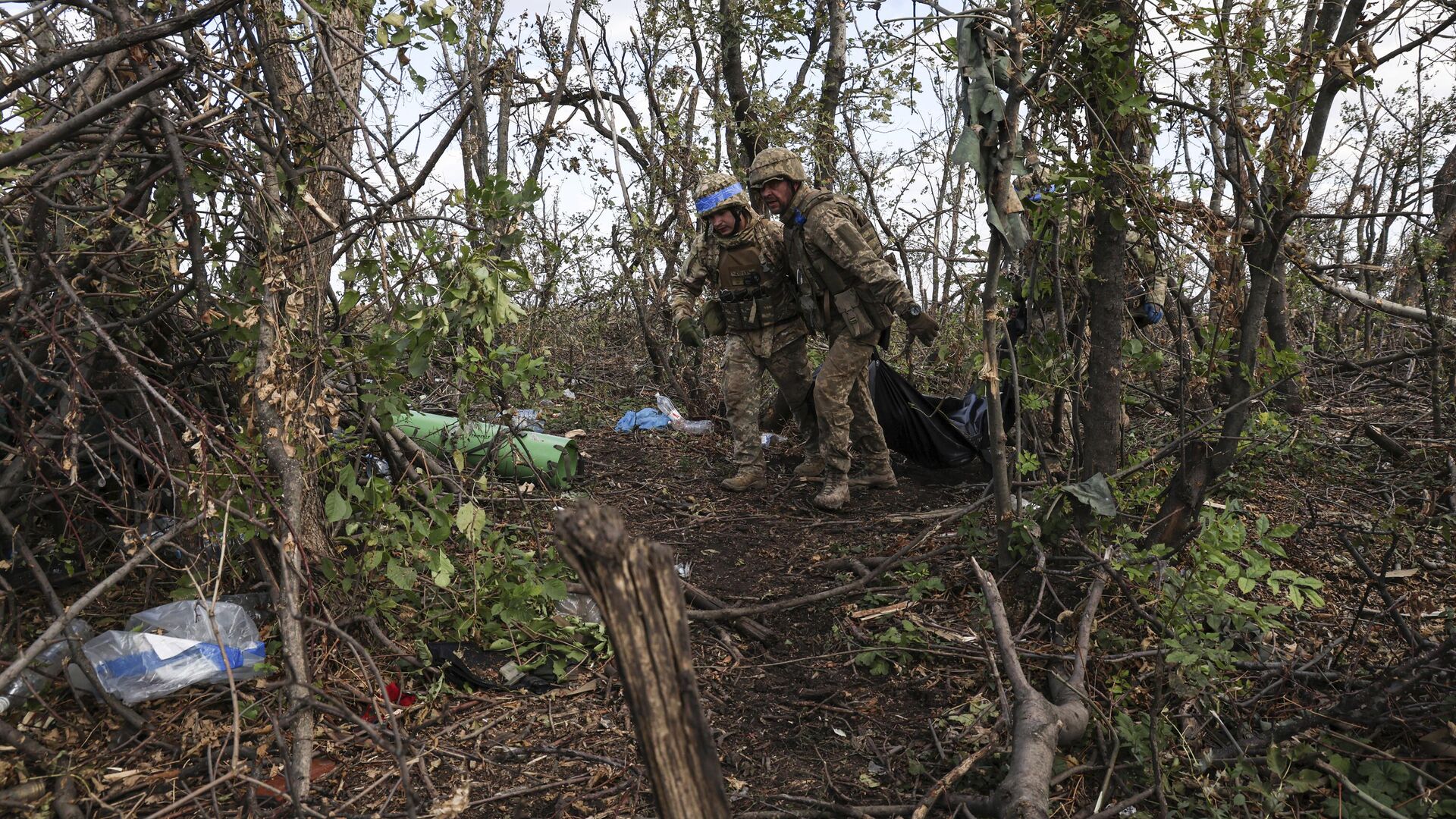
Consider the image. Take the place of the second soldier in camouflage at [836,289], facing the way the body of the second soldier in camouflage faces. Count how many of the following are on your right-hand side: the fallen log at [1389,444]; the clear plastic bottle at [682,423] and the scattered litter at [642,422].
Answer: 2

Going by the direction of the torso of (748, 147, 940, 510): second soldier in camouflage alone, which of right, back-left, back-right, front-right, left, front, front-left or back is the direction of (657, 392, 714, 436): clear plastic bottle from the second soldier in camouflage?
right

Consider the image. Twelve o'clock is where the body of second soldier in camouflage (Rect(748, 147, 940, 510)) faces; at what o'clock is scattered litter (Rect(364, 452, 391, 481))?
The scattered litter is roughly at 12 o'clock from the second soldier in camouflage.

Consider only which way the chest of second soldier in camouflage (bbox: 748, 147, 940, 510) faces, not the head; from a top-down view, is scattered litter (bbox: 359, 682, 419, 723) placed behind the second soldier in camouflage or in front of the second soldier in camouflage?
in front

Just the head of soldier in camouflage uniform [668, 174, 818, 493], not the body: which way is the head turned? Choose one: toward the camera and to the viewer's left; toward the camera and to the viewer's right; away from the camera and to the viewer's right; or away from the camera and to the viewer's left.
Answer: toward the camera and to the viewer's left

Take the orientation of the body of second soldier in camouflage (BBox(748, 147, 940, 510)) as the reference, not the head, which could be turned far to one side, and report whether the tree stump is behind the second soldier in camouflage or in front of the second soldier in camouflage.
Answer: in front

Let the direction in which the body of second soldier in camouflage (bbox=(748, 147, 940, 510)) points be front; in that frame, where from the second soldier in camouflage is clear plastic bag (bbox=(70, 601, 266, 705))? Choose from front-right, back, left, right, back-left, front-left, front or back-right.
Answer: front

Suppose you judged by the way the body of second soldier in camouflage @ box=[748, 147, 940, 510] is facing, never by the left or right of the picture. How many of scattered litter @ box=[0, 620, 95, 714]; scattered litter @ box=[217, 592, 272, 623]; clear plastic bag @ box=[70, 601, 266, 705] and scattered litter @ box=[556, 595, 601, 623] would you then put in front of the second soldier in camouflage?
4

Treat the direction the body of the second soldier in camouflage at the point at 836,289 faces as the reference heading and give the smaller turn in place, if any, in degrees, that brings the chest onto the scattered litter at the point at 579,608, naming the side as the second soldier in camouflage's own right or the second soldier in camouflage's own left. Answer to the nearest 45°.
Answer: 0° — they already face it

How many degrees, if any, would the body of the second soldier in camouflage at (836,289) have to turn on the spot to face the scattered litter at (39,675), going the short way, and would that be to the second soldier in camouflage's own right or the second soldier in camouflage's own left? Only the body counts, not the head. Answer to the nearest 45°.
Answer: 0° — they already face it

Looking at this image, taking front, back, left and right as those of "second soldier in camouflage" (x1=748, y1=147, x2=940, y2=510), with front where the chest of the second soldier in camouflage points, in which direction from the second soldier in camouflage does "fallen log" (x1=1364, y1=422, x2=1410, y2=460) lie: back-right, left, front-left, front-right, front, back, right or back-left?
back-left

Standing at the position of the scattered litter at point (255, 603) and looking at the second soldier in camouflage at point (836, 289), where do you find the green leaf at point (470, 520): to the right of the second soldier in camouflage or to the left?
right

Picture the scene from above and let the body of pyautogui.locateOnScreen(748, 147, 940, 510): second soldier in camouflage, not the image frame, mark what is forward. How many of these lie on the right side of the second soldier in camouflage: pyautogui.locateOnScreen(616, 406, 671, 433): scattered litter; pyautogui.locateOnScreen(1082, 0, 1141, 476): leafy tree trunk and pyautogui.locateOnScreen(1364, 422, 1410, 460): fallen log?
1

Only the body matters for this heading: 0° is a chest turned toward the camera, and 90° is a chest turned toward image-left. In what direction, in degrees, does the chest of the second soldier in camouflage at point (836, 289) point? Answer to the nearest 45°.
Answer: approximately 45°

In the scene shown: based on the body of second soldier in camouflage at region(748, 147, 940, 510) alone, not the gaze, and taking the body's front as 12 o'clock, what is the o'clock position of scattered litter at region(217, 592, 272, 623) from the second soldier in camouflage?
The scattered litter is roughly at 12 o'clock from the second soldier in camouflage.

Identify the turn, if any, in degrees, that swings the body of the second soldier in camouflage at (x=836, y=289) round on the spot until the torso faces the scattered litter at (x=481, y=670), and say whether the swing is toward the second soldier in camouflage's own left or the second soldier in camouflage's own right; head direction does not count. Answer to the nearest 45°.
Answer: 0° — they already face it
